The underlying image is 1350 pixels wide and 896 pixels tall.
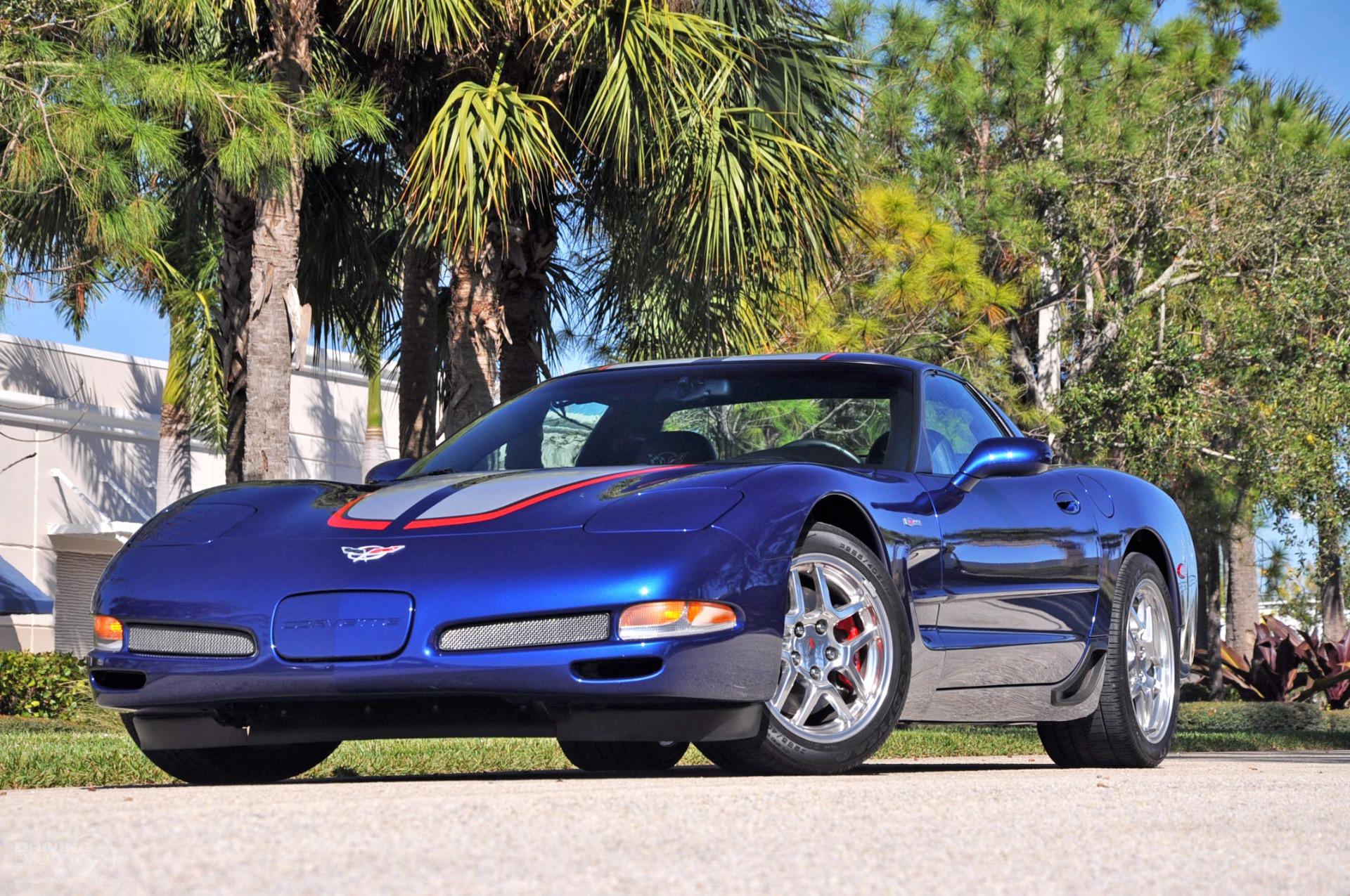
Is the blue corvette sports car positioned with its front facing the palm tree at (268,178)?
no

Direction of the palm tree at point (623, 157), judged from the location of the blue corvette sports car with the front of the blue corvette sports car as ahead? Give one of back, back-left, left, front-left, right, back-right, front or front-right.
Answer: back-right

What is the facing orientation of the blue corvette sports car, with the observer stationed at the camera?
facing the viewer and to the left of the viewer

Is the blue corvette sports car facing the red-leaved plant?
no

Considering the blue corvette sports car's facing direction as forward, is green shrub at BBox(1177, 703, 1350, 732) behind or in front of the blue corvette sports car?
behind

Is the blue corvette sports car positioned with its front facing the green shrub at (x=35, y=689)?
no

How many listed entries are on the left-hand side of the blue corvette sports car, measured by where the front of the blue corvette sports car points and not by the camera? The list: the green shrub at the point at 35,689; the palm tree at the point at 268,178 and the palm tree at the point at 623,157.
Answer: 0

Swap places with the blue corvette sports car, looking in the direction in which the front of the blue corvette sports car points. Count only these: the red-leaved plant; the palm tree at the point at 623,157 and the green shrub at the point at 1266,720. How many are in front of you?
0
